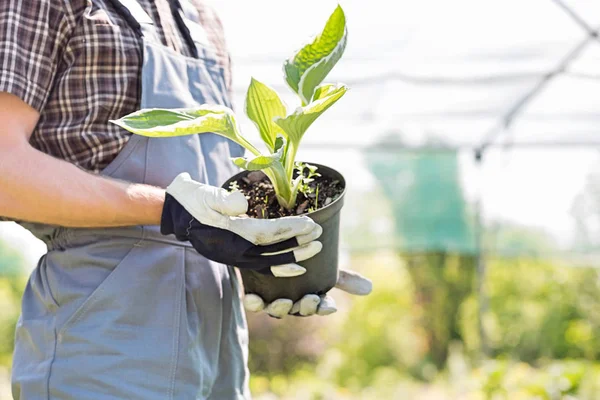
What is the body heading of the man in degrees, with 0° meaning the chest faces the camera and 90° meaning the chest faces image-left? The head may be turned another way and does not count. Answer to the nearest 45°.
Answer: approximately 315°

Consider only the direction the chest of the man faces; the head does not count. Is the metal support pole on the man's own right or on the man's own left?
on the man's own left
